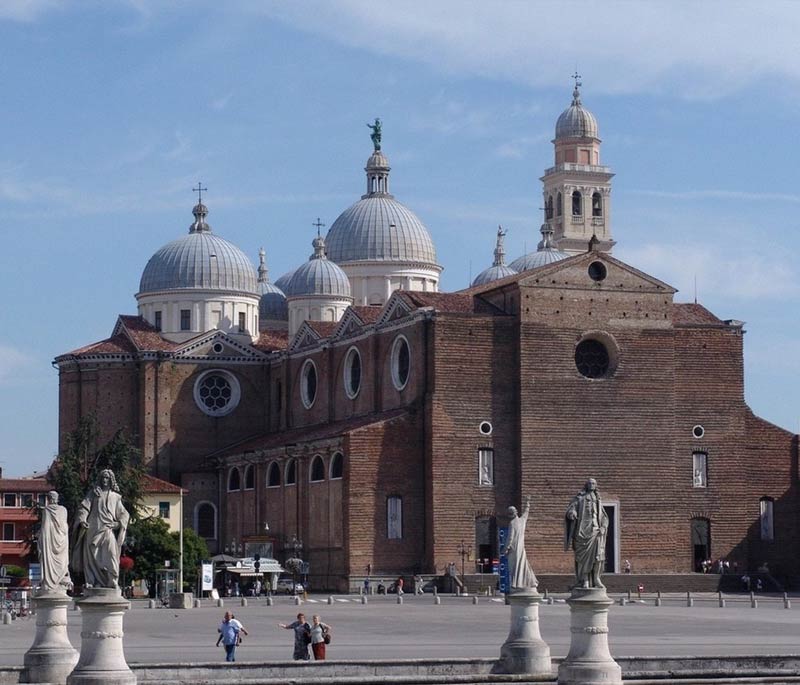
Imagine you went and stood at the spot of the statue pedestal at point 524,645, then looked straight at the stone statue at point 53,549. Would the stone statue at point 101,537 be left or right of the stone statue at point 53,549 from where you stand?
left

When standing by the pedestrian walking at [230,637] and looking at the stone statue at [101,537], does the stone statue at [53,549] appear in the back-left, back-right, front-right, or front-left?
front-right

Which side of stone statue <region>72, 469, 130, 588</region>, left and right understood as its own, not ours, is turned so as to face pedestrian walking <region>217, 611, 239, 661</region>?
back

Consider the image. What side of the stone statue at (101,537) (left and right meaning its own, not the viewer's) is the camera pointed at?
front

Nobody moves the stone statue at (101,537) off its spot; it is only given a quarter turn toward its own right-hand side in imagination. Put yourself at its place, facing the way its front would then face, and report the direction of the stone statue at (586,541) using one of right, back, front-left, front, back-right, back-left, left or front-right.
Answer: back

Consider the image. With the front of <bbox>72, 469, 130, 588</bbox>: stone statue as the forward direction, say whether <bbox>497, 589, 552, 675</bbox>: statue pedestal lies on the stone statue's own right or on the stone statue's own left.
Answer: on the stone statue's own left
